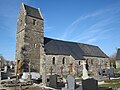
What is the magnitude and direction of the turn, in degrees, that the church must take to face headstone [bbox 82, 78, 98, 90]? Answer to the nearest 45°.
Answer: approximately 45° to its left

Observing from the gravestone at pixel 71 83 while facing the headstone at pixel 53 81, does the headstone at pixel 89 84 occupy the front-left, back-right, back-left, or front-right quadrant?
back-right

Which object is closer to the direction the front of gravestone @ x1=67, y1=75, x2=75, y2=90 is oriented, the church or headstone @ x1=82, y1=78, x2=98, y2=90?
the headstone

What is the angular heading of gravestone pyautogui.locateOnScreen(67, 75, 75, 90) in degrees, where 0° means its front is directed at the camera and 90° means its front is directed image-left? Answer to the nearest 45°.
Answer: approximately 0°

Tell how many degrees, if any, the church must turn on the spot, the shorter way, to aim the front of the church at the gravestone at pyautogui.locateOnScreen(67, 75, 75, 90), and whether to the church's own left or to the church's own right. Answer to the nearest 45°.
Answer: approximately 45° to the church's own left

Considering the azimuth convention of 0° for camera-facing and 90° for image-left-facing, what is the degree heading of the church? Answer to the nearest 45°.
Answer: approximately 45°

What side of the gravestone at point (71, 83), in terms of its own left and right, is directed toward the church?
back

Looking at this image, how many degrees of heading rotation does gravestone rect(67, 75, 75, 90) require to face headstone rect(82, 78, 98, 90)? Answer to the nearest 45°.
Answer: approximately 45° to its left

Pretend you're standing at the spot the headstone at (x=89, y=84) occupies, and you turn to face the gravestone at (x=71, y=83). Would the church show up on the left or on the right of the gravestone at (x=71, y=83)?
right

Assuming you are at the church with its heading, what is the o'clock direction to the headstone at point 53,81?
The headstone is roughly at 10 o'clock from the church.

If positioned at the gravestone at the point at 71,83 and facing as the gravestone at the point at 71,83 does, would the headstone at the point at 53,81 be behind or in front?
behind
